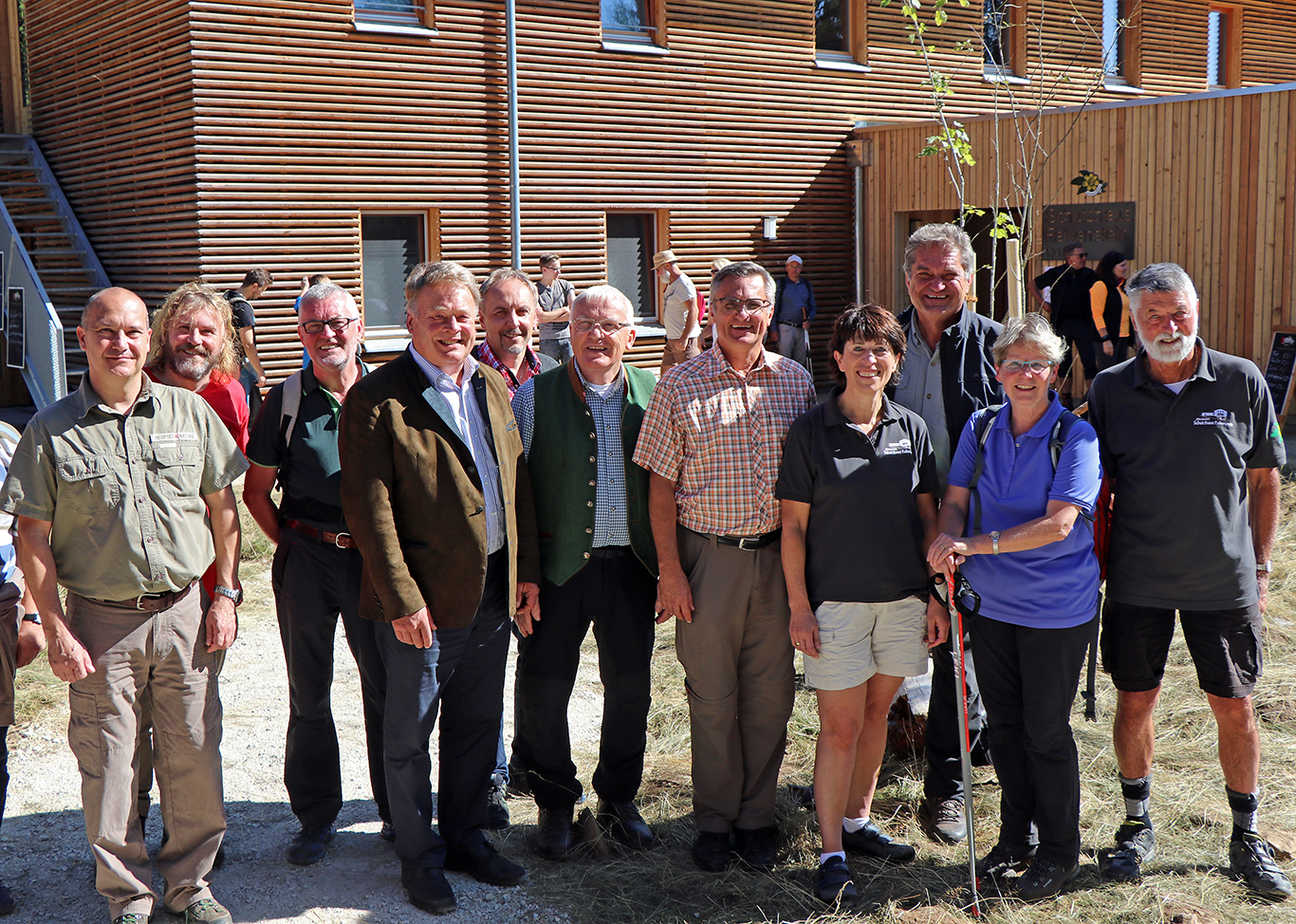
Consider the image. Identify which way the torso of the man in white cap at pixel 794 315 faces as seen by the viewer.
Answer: toward the camera

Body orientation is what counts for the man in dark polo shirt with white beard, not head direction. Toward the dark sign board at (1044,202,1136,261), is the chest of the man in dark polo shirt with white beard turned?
no

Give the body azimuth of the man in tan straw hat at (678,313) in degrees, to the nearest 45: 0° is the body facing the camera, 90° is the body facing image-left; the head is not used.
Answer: approximately 90°

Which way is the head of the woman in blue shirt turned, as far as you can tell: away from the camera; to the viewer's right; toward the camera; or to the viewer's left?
toward the camera

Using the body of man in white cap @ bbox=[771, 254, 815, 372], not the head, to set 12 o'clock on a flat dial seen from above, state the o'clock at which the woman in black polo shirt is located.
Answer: The woman in black polo shirt is roughly at 12 o'clock from the man in white cap.

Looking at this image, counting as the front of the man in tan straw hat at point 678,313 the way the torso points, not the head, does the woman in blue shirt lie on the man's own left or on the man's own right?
on the man's own left

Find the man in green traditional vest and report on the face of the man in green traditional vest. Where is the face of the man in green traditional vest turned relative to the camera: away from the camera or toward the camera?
toward the camera

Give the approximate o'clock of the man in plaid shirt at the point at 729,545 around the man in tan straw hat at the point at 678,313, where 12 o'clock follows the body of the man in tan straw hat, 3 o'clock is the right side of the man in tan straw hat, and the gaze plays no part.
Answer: The man in plaid shirt is roughly at 9 o'clock from the man in tan straw hat.

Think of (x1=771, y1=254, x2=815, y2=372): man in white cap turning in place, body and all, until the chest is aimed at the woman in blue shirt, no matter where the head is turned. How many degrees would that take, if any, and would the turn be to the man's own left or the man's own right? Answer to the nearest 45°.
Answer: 0° — they already face them

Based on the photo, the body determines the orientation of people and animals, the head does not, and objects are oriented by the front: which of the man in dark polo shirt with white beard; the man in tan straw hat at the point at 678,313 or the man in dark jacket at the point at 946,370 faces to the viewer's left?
the man in tan straw hat

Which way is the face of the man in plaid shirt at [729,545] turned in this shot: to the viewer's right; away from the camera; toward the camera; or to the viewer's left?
toward the camera

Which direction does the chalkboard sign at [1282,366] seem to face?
toward the camera

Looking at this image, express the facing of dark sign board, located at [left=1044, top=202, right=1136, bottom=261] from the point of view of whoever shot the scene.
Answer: facing the viewer

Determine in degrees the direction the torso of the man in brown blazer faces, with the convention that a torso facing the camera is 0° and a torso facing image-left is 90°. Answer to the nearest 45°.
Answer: approximately 315°

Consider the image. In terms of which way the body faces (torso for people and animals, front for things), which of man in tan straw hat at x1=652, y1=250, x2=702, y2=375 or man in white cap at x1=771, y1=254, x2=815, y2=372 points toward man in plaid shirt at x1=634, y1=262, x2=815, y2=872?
man in white cap at x1=771, y1=254, x2=815, y2=372

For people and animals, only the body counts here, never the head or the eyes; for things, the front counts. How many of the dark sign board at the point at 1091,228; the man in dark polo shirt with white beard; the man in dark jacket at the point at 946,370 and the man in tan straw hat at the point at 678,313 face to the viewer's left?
1
